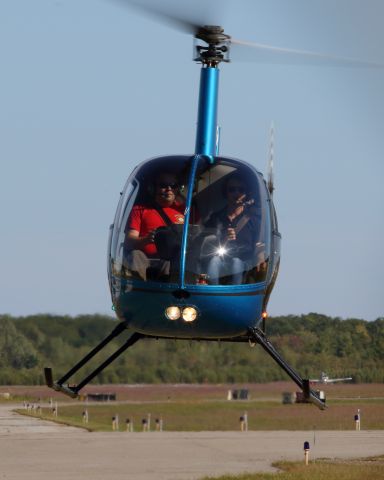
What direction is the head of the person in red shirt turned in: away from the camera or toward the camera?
toward the camera

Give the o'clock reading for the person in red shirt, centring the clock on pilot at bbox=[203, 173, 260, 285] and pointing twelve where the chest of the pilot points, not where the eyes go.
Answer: The person in red shirt is roughly at 3 o'clock from the pilot.

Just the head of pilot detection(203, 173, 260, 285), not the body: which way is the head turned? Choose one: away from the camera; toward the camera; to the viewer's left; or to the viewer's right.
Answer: toward the camera

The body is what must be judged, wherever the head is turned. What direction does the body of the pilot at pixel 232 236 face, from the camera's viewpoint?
toward the camera

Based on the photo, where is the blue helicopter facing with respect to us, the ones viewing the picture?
facing the viewer
